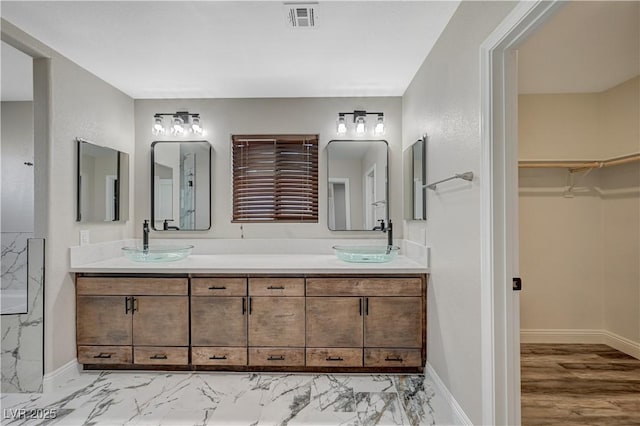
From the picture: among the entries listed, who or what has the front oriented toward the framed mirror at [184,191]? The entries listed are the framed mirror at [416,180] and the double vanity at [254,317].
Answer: the framed mirror at [416,180]

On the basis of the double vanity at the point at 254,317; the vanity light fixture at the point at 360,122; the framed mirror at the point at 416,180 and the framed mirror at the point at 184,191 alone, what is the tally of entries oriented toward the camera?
3

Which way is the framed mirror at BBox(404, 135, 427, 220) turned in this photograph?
to the viewer's left

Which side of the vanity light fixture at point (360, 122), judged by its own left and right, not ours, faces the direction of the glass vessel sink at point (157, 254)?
right

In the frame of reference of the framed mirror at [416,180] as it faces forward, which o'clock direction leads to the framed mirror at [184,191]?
the framed mirror at [184,191] is roughly at 12 o'clock from the framed mirror at [416,180].

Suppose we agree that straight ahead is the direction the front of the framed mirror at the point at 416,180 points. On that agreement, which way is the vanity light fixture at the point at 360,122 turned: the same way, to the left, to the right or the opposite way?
to the left
